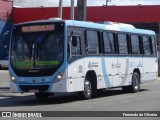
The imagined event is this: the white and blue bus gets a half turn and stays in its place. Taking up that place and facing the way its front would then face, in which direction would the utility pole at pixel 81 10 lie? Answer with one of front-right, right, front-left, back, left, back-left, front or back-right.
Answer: front-left

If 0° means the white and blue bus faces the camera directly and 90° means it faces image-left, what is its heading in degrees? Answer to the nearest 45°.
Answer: approximately 45°
